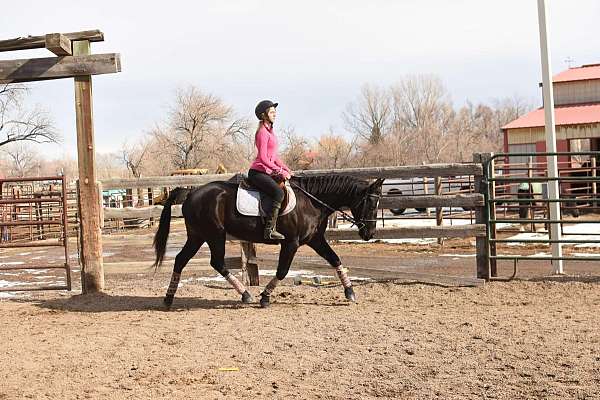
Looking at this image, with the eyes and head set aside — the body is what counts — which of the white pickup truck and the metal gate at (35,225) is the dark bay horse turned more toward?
the white pickup truck

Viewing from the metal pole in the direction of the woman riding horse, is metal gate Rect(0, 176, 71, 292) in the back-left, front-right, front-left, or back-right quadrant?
front-right

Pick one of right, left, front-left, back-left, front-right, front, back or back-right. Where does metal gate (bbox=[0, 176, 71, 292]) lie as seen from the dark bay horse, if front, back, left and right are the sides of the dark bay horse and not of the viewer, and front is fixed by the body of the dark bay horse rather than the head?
back-left

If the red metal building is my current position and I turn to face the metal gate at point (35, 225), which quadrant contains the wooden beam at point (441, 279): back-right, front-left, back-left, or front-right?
front-left

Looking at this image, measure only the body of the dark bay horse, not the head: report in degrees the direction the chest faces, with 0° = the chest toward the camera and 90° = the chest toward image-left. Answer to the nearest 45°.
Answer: approximately 270°

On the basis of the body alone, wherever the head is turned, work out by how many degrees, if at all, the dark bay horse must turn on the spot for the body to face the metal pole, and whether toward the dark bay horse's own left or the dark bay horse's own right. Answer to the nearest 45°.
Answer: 0° — it already faces it

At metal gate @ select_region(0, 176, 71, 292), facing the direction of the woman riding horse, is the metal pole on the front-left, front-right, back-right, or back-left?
front-left

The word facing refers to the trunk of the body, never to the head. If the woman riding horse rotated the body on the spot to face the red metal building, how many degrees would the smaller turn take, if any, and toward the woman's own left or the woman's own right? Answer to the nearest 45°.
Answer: approximately 45° to the woman's own left

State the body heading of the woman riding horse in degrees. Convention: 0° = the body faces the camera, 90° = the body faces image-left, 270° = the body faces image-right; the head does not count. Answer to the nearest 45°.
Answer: approximately 270°

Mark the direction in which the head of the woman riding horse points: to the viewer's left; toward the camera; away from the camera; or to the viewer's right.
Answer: to the viewer's right

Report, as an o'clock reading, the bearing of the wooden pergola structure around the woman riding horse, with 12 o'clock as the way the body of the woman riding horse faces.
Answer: The wooden pergola structure is roughly at 7 o'clock from the woman riding horse.
